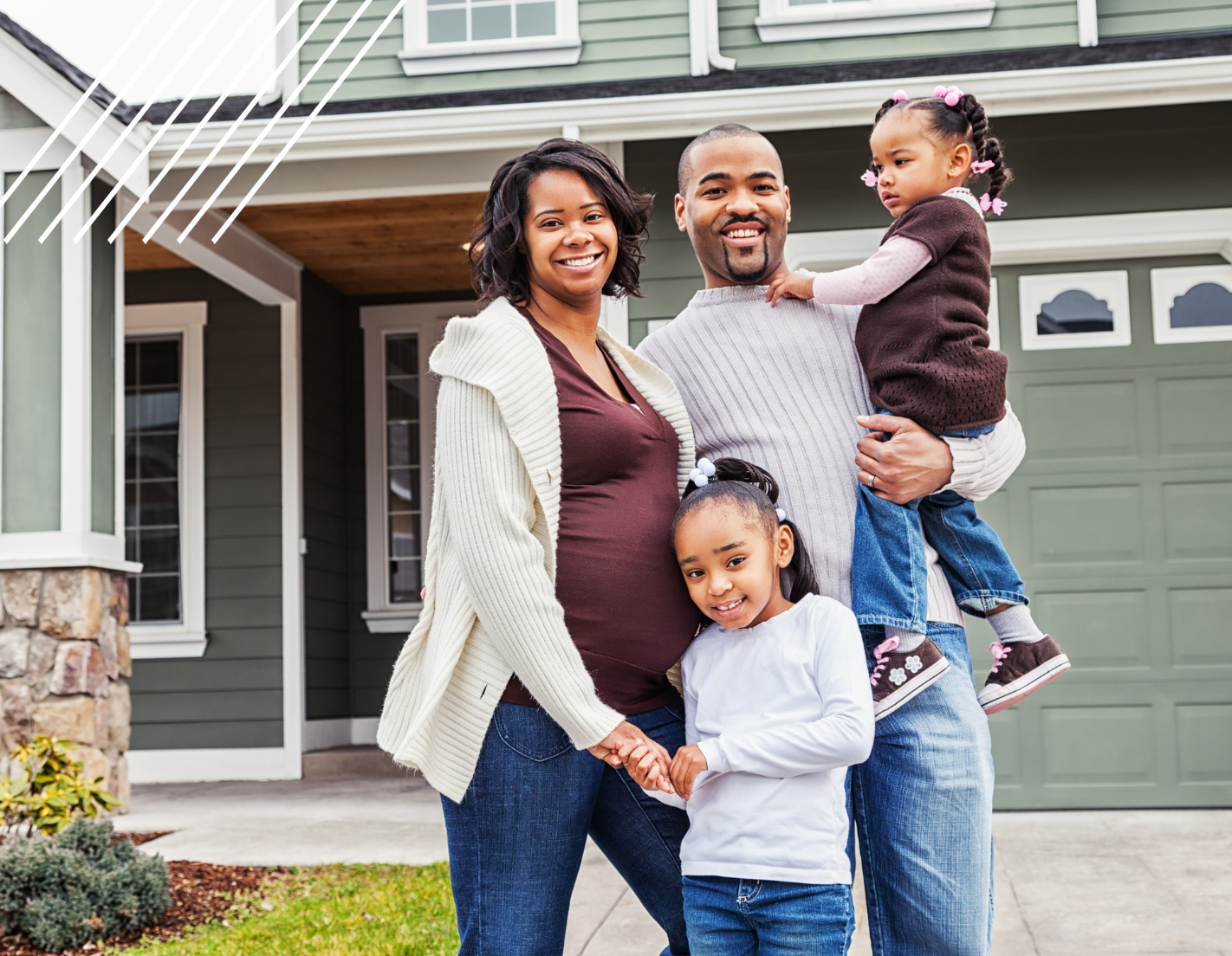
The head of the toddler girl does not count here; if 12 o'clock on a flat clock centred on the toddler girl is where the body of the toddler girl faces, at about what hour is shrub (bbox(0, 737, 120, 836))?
The shrub is roughly at 1 o'clock from the toddler girl.

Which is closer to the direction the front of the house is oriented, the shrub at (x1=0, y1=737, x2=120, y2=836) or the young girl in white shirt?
the young girl in white shirt

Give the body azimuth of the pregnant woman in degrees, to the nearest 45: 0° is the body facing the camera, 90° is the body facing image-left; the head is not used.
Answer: approximately 315°

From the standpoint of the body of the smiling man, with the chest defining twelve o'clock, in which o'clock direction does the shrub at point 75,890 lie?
The shrub is roughly at 4 o'clock from the smiling man.

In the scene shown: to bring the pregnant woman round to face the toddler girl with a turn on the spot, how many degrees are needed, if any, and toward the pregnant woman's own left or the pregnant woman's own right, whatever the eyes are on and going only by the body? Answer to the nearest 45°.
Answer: approximately 45° to the pregnant woman's own left

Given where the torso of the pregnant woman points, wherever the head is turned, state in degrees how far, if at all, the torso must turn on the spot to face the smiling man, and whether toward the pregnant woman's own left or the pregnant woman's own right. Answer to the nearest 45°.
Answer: approximately 45° to the pregnant woman's own left

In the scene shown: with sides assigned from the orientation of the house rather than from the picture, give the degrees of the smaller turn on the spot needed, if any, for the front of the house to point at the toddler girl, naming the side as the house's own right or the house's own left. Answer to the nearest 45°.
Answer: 0° — it already faces them

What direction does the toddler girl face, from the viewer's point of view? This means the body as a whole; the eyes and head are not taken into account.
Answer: to the viewer's left

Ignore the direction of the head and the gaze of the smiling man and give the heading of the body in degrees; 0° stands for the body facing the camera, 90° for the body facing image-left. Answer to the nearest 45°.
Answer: approximately 0°

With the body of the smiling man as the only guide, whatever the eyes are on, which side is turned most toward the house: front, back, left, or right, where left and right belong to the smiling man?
back
